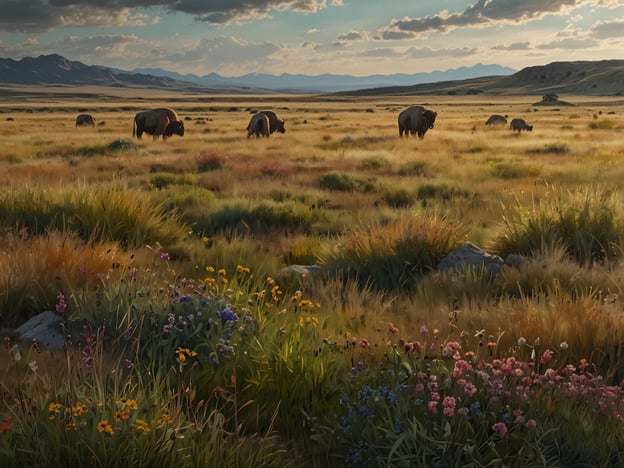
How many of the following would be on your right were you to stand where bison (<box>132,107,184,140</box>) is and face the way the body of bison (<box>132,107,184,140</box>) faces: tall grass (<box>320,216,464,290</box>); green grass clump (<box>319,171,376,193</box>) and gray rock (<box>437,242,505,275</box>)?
3

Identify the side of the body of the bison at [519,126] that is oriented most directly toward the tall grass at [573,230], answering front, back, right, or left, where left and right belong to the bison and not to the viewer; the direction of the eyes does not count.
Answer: right

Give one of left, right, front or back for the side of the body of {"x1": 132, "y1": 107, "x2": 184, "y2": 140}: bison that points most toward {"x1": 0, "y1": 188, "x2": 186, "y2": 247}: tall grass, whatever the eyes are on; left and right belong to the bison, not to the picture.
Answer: right

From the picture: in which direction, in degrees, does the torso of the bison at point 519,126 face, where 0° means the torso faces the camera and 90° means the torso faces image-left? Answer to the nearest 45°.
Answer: approximately 270°

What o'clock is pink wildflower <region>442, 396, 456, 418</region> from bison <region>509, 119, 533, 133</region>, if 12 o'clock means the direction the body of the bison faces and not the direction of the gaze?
The pink wildflower is roughly at 3 o'clock from the bison.

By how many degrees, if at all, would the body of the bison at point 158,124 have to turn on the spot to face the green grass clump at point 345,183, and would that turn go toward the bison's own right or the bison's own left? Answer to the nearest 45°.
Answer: approximately 90° to the bison's own right

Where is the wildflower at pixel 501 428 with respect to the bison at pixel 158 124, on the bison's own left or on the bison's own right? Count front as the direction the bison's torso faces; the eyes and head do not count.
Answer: on the bison's own right

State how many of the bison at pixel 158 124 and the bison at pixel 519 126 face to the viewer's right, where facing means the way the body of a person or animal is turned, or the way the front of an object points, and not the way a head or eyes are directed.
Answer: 2

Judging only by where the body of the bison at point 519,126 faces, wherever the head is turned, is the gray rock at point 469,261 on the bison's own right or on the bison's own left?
on the bison's own right

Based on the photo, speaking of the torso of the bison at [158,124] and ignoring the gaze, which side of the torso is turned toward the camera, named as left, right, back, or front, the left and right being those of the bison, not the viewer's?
right

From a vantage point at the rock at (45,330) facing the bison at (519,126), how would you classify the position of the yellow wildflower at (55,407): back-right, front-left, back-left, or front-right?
back-right
